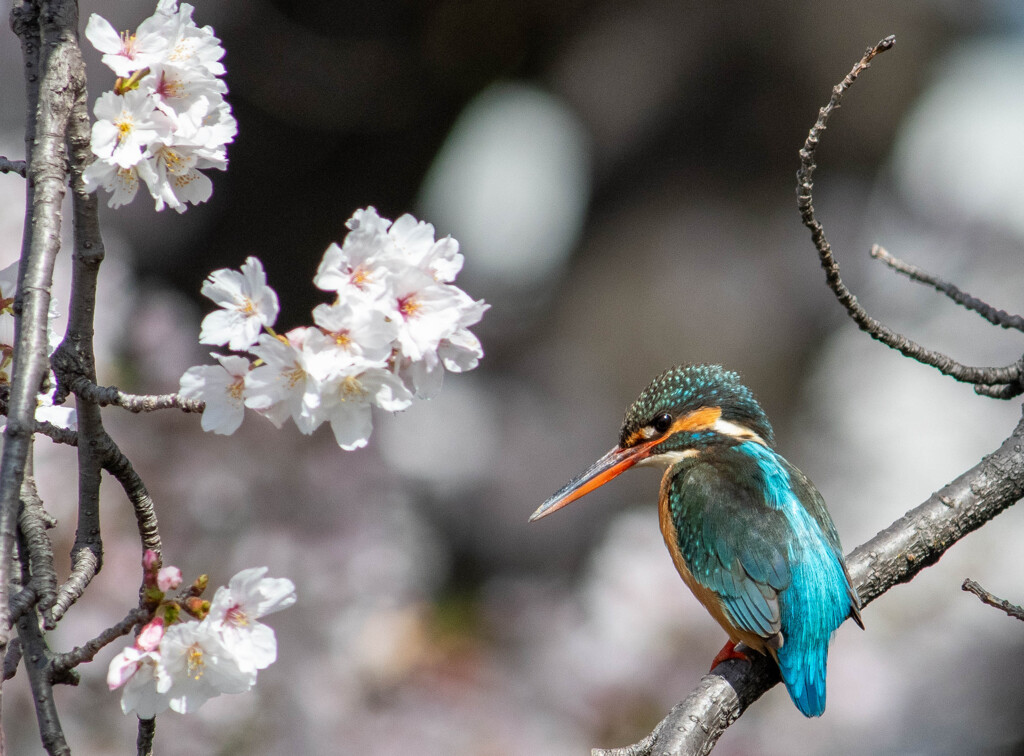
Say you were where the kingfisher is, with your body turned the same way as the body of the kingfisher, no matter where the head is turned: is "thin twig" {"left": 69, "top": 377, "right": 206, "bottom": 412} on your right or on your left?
on your left

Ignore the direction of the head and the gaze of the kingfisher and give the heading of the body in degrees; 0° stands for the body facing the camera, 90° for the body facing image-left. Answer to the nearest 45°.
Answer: approximately 135°

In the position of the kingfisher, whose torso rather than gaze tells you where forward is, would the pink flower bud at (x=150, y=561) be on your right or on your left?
on your left

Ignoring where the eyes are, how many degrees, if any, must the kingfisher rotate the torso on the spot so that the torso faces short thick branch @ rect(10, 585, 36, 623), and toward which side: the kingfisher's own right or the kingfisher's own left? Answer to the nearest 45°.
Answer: approximately 90° to the kingfisher's own left

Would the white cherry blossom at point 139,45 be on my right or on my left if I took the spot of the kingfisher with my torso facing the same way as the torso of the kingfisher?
on my left

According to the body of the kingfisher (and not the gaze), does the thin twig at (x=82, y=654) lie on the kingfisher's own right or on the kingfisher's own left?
on the kingfisher's own left
